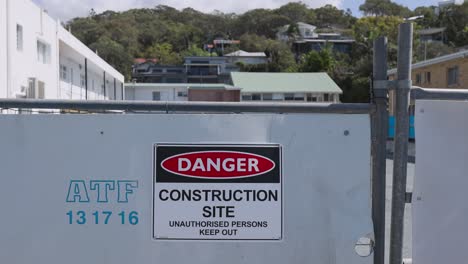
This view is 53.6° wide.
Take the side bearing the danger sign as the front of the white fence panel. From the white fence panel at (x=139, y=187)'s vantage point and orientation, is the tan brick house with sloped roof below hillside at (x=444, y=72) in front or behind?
behind

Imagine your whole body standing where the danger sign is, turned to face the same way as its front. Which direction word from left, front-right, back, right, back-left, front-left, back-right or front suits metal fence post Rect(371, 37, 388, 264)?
left

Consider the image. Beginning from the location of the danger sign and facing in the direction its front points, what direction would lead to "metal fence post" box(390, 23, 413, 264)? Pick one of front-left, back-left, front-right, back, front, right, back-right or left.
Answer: left

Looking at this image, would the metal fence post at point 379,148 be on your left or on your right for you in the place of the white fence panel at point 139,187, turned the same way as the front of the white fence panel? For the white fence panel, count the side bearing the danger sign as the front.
on your left

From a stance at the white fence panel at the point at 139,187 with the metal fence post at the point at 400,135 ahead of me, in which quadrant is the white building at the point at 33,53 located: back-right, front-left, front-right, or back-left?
back-left

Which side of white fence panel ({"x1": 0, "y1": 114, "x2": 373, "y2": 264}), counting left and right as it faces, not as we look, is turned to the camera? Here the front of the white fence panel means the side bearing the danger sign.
front

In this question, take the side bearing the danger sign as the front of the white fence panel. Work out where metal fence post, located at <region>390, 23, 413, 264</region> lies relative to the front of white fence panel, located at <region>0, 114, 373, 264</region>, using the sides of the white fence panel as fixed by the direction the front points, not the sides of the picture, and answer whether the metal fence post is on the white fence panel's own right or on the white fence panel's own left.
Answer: on the white fence panel's own left

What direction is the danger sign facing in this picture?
toward the camera

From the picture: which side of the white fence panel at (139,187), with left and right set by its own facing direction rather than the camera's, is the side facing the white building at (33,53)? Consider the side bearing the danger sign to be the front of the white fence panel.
back

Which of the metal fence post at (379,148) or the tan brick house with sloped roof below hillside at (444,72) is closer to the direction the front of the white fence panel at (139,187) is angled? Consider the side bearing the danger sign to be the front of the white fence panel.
the metal fence post
